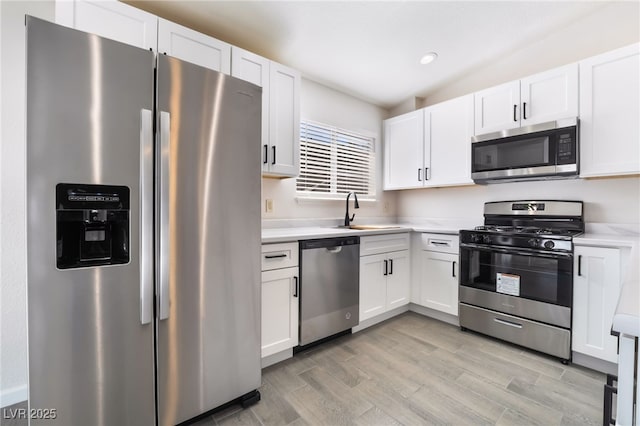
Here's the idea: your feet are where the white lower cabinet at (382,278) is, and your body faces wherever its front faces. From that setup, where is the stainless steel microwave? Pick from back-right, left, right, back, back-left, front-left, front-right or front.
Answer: front-left

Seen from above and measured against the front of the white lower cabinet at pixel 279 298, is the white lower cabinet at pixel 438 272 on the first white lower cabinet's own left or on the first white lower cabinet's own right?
on the first white lower cabinet's own left

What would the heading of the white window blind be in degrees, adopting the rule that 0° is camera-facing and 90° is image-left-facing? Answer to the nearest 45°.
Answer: approximately 315°

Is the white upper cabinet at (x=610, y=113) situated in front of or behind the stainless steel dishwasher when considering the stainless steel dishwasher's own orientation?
in front

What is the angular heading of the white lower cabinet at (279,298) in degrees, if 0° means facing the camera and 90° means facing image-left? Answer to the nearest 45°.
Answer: approximately 315°

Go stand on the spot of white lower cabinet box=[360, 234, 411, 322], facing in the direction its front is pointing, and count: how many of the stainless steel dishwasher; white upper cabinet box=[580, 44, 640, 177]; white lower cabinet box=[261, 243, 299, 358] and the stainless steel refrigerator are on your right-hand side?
3

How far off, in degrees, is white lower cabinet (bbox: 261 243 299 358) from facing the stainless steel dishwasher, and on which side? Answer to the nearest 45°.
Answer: approximately 90° to its left
